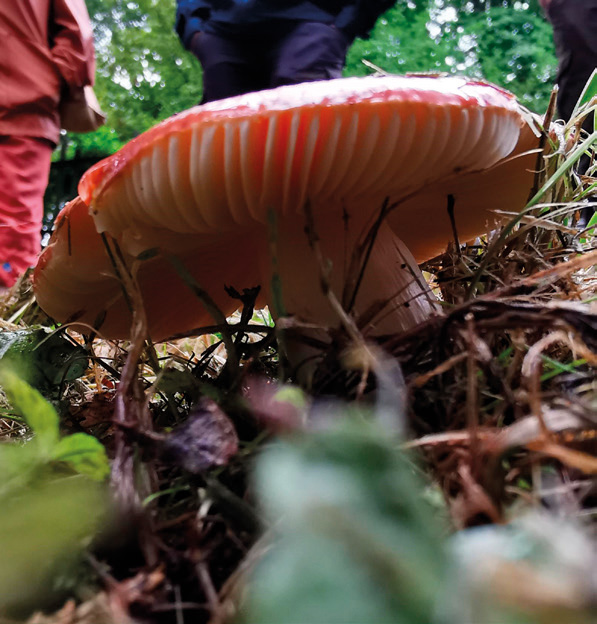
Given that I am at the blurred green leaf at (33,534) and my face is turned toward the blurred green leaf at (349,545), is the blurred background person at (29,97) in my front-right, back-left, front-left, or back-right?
back-left

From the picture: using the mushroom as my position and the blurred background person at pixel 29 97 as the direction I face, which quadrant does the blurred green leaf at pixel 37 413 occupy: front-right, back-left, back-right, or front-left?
back-left
